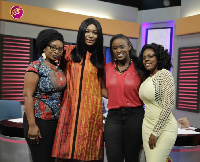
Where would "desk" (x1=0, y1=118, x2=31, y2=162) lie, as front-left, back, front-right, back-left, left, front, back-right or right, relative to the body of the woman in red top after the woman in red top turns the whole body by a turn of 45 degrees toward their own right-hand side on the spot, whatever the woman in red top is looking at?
right

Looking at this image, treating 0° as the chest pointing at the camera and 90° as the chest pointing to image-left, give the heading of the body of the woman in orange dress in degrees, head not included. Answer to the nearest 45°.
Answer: approximately 0°

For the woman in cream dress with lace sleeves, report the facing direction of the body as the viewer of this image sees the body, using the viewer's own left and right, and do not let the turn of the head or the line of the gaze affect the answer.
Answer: facing the viewer and to the left of the viewer

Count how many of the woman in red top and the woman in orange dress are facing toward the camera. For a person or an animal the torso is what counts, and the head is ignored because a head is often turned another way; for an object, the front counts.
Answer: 2

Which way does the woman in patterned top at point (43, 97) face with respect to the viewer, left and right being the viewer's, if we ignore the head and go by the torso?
facing the viewer and to the right of the viewer

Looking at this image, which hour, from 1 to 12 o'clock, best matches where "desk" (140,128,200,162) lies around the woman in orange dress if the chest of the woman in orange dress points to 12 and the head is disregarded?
The desk is roughly at 8 o'clock from the woman in orange dress.

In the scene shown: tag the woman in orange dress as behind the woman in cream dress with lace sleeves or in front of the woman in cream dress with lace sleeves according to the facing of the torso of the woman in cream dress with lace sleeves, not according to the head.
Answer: in front
